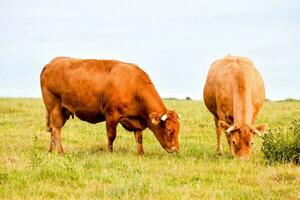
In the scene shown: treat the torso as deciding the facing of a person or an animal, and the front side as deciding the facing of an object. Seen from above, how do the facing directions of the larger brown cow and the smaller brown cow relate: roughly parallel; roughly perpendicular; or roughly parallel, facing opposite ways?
roughly perpendicular

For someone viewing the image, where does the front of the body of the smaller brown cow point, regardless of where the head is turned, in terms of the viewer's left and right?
facing the viewer

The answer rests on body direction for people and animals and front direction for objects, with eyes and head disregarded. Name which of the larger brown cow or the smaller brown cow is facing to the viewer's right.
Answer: the larger brown cow

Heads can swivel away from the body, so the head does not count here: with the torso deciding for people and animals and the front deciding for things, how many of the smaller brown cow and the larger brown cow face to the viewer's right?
1

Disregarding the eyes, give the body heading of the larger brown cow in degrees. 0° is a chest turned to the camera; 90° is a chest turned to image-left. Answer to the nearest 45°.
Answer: approximately 270°

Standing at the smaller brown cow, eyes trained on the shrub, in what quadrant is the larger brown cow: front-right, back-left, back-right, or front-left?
back-right

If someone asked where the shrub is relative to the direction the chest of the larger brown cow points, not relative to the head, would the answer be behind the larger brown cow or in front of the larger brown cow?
in front

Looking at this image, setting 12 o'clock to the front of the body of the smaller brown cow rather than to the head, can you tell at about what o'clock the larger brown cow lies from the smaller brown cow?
The larger brown cow is roughly at 3 o'clock from the smaller brown cow.

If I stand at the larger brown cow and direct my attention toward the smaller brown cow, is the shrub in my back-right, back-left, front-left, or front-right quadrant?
front-right

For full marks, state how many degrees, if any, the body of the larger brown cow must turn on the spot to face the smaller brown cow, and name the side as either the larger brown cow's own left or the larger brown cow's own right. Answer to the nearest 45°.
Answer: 0° — it already faces it

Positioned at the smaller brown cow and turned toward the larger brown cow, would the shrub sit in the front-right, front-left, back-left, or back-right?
back-left
